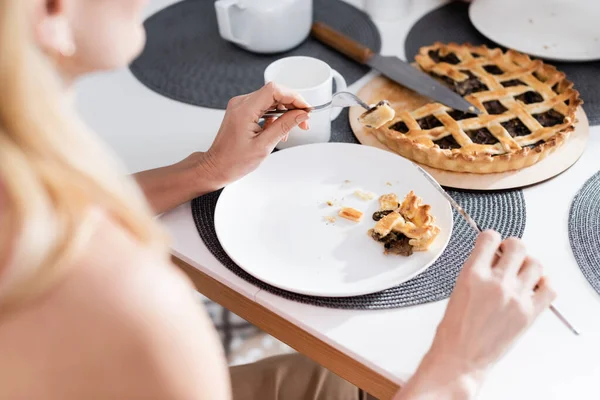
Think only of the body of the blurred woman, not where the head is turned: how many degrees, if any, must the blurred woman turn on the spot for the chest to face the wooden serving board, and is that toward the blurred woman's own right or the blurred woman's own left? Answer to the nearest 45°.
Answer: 0° — they already face it

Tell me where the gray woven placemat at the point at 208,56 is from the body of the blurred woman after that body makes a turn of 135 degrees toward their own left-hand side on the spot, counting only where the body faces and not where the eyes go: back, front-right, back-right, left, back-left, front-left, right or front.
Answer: right

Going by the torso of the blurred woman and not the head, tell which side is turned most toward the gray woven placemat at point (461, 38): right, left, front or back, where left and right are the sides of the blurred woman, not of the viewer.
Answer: front

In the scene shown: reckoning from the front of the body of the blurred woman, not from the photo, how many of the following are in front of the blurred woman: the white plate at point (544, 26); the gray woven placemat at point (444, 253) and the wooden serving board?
3

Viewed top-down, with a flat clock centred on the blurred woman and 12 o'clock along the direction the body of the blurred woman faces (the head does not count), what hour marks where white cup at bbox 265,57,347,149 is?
The white cup is roughly at 11 o'clock from the blurred woman.

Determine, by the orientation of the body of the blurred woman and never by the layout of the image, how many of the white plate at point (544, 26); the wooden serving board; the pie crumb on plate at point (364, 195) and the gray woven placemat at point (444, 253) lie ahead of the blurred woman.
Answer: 4

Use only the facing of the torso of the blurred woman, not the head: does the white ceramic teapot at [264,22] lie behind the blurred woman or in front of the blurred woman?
in front

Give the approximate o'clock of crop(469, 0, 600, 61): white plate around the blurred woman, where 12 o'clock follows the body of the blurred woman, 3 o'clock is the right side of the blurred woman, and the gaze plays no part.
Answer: The white plate is roughly at 12 o'clock from the blurred woman.

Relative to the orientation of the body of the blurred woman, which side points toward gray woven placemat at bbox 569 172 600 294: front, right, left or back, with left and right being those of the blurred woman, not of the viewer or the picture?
front

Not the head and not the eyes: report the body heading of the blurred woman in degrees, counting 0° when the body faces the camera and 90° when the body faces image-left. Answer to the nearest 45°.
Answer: approximately 225°

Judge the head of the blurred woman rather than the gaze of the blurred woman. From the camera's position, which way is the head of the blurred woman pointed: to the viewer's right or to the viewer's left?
to the viewer's right
